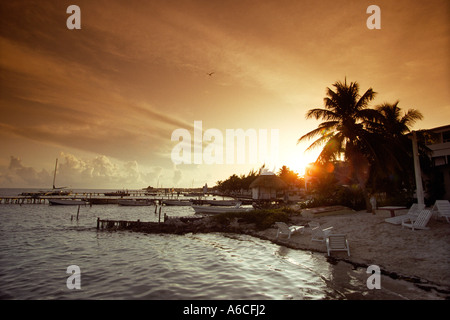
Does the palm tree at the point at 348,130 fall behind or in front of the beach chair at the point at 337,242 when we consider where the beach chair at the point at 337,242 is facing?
behind

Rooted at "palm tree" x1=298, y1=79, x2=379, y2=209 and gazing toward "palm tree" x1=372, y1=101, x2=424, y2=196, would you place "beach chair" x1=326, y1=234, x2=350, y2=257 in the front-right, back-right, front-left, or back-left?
back-right

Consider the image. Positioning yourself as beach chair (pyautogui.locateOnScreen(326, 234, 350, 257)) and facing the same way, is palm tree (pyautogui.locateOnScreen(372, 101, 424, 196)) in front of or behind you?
behind
